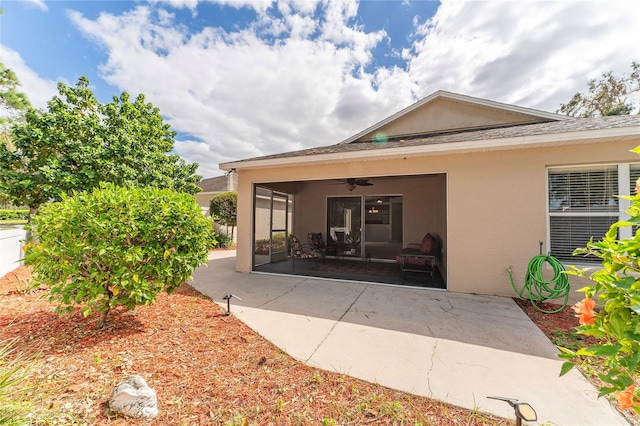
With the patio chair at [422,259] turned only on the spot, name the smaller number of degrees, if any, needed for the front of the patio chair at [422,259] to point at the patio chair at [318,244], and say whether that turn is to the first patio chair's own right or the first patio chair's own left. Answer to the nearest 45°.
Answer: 0° — it already faces it

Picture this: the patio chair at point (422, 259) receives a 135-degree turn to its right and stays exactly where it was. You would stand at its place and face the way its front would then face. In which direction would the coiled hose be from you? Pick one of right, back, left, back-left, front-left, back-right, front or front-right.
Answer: right

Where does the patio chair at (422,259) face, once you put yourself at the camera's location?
facing to the left of the viewer

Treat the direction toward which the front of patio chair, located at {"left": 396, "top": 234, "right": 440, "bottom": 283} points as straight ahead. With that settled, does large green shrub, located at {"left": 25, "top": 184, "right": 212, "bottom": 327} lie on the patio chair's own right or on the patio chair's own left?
on the patio chair's own left

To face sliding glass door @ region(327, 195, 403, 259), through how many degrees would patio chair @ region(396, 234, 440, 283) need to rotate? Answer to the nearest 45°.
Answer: approximately 45° to its right

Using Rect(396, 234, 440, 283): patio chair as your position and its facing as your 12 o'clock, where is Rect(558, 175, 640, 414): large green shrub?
The large green shrub is roughly at 9 o'clock from the patio chair.

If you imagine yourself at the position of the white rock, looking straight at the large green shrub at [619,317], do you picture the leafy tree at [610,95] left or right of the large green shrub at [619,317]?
left

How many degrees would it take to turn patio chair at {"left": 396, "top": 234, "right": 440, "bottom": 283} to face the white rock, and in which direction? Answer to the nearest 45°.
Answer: approximately 90° to its left

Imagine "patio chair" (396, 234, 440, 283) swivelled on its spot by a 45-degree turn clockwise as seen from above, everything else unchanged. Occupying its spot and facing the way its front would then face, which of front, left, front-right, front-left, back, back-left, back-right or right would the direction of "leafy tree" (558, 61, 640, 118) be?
right
